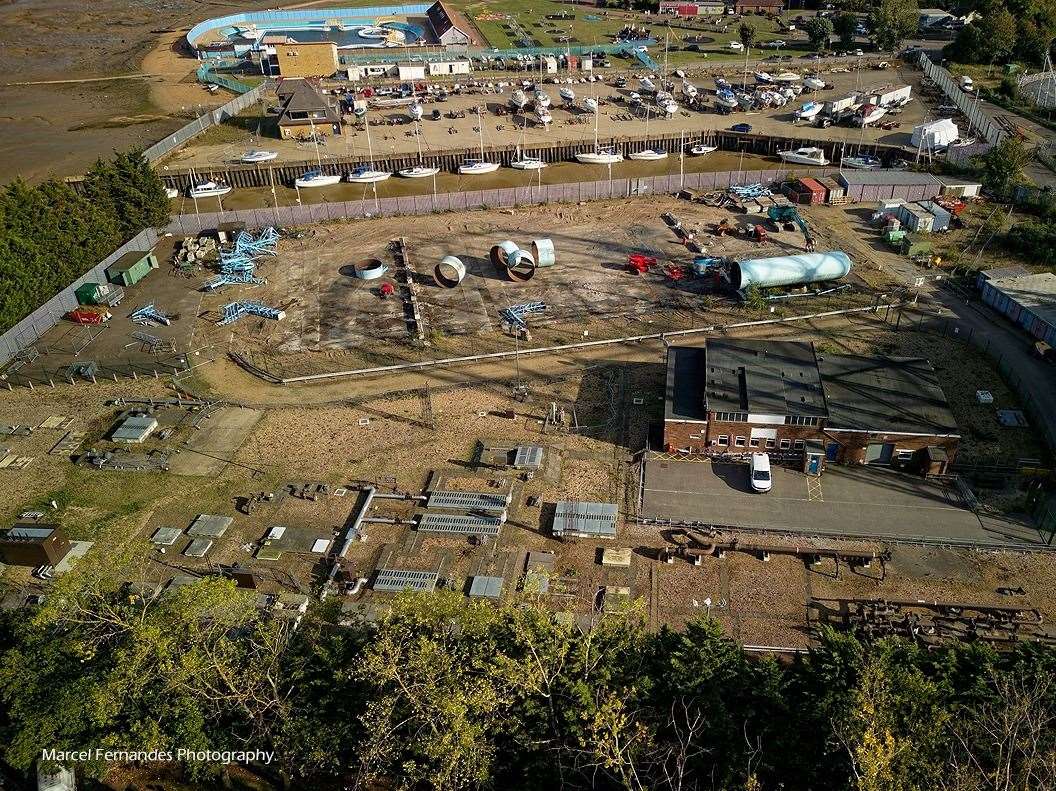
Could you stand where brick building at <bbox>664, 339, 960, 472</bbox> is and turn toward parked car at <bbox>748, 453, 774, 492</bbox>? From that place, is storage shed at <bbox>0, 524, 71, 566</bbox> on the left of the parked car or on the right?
right

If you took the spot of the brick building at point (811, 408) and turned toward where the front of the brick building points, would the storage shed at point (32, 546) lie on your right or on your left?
on your right

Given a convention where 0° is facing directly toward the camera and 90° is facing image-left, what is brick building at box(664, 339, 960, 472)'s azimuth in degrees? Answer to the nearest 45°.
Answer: approximately 0°

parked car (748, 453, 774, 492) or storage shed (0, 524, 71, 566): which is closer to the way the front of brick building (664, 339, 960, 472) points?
the parked car

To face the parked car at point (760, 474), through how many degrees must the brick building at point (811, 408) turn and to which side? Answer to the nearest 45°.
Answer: approximately 45° to its right
